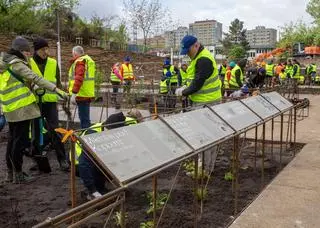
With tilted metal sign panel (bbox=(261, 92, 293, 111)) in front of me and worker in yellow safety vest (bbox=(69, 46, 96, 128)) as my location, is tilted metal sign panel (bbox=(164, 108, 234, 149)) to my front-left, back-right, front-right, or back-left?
front-right

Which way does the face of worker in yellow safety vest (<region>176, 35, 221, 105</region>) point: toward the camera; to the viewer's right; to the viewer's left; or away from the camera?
to the viewer's left

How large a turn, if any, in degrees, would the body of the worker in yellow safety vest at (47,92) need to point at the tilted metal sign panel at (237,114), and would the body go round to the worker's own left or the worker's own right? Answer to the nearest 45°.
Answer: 0° — they already face it

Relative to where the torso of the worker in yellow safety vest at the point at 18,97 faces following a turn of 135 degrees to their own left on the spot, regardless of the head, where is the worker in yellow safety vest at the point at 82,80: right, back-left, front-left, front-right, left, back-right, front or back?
right

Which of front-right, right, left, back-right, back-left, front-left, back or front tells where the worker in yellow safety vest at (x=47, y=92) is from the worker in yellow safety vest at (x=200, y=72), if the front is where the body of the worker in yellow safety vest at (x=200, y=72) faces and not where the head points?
front

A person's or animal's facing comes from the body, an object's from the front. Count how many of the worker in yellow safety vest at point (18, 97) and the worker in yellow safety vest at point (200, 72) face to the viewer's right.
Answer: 1

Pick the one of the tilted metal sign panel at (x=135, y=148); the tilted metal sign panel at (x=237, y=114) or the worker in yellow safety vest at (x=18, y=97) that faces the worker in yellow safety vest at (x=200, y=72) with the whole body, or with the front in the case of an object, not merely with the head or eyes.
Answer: the worker in yellow safety vest at (x=18, y=97)

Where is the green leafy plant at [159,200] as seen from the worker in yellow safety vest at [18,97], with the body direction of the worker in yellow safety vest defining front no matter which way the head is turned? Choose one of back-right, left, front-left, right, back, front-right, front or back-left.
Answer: front-right

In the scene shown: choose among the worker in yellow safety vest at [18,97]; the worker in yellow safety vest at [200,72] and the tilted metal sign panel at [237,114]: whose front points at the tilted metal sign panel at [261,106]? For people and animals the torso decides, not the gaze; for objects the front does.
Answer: the worker in yellow safety vest at [18,97]

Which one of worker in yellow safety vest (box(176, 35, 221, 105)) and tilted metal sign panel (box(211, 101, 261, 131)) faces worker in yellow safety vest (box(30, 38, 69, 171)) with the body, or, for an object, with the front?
worker in yellow safety vest (box(176, 35, 221, 105))

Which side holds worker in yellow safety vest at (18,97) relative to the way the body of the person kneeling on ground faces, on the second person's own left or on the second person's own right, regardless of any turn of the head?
on the second person's own left

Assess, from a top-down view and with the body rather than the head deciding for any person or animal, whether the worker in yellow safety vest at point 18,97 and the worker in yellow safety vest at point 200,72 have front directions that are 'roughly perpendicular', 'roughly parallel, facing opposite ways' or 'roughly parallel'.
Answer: roughly parallel, facing opposite ways

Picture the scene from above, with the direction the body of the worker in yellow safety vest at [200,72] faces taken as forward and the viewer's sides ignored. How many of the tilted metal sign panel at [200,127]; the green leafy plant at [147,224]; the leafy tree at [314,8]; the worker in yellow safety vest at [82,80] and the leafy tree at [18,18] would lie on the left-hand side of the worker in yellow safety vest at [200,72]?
2

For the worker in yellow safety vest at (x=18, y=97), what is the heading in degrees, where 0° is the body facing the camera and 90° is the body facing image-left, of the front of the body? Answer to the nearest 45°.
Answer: approximately 270°

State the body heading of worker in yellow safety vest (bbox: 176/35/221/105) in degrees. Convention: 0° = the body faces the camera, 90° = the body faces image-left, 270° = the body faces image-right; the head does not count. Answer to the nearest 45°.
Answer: approximately 90°
